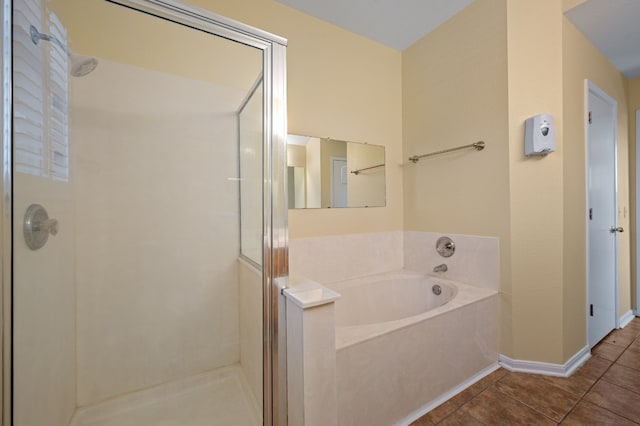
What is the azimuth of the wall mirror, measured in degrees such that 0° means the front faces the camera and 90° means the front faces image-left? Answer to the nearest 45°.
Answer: approximately 315°

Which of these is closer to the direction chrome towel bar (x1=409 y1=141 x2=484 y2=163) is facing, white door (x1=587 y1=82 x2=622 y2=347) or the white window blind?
the white window blind

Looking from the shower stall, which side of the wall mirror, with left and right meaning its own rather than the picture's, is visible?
right

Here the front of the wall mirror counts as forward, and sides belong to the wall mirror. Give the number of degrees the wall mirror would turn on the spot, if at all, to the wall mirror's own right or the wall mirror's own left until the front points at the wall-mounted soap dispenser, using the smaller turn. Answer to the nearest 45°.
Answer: approximately 45° to the wall mirror's own left

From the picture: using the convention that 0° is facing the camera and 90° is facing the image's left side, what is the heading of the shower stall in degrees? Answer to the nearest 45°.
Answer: approximately 315°

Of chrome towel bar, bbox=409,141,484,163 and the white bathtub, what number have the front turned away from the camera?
0

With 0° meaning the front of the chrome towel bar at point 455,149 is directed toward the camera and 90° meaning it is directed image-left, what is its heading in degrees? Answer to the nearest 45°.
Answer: approximately 45°

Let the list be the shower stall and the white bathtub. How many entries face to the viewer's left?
0
